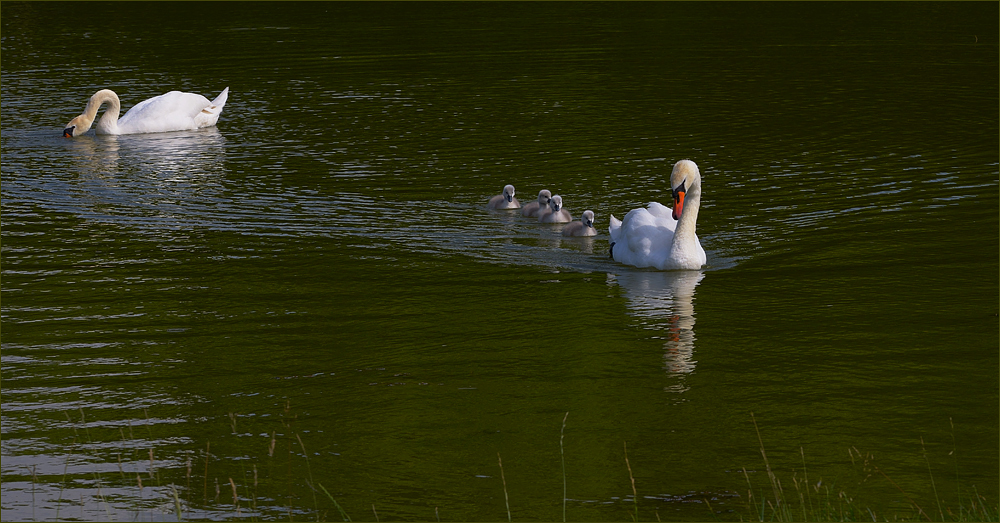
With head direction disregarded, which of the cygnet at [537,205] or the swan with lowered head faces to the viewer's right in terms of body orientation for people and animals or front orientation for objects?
the cygnet

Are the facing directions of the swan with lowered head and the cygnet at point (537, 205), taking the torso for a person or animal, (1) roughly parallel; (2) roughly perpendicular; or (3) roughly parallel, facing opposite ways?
roughly parallel, facing opposite ways

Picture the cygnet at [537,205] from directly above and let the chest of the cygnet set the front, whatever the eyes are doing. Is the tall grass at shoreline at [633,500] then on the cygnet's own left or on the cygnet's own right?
on the cygnet's own right

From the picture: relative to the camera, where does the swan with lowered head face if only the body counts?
to the viewer's left

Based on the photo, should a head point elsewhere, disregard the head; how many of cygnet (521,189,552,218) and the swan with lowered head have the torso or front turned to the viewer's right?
1

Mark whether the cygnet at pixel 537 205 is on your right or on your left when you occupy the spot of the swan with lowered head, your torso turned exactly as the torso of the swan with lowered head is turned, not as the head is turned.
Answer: on your left

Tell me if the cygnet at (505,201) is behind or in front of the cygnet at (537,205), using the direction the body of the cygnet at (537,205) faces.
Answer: behind

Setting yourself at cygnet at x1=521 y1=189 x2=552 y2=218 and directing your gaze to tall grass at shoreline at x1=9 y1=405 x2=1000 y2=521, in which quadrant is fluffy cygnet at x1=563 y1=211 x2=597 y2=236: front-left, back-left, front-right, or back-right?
front-left

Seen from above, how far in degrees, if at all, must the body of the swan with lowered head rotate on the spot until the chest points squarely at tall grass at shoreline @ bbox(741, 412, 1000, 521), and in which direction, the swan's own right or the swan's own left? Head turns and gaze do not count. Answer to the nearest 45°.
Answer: approximately 90° to the swan's own left

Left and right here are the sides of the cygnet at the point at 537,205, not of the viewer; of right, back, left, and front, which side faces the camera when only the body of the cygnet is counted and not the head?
right

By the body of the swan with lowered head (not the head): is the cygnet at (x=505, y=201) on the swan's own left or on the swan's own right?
on the swan's own left

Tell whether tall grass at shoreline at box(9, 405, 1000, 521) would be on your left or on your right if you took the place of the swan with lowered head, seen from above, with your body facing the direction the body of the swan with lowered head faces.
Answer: on your left
